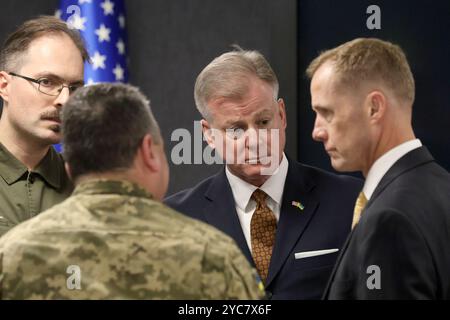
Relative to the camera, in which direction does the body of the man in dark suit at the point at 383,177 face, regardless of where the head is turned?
to the viewer's left

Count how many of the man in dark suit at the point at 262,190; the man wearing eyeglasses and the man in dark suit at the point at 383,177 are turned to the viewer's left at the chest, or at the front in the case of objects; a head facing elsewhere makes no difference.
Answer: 1

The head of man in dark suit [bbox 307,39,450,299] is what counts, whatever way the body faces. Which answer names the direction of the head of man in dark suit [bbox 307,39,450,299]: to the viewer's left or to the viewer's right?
to the viewer's left

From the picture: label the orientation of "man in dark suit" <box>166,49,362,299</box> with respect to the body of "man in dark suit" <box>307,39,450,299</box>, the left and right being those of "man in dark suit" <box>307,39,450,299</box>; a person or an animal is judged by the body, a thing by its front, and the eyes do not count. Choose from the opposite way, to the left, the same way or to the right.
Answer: to the left

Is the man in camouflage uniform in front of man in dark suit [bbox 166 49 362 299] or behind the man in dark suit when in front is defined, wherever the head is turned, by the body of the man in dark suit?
in front

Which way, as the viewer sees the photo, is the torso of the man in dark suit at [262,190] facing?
toward the camera

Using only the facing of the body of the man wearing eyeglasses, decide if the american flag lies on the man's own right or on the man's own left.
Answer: on the man's own left

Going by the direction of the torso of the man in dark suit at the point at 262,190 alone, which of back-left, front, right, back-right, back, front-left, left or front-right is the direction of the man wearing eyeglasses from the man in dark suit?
right

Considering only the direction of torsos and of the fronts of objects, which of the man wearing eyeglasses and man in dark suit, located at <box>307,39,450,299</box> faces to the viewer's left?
the man in dark suit

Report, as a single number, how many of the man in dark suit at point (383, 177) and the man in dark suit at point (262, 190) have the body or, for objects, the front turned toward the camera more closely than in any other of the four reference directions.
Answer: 1

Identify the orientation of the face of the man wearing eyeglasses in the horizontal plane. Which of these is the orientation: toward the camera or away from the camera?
toward the camera

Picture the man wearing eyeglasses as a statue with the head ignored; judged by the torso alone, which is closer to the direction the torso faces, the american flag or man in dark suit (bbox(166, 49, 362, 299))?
the man in dark suit

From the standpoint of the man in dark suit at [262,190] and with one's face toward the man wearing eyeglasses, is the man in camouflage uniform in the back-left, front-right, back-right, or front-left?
front-left

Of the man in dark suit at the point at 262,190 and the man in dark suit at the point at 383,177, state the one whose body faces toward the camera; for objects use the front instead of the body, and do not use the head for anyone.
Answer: the man in dark suit at the point at 262,190

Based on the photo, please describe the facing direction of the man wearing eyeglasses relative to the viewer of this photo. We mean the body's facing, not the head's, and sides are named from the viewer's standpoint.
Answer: facing the viewer and to the right of the viewer

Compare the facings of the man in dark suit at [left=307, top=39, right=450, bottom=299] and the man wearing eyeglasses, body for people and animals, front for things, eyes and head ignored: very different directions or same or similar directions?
very different directions
